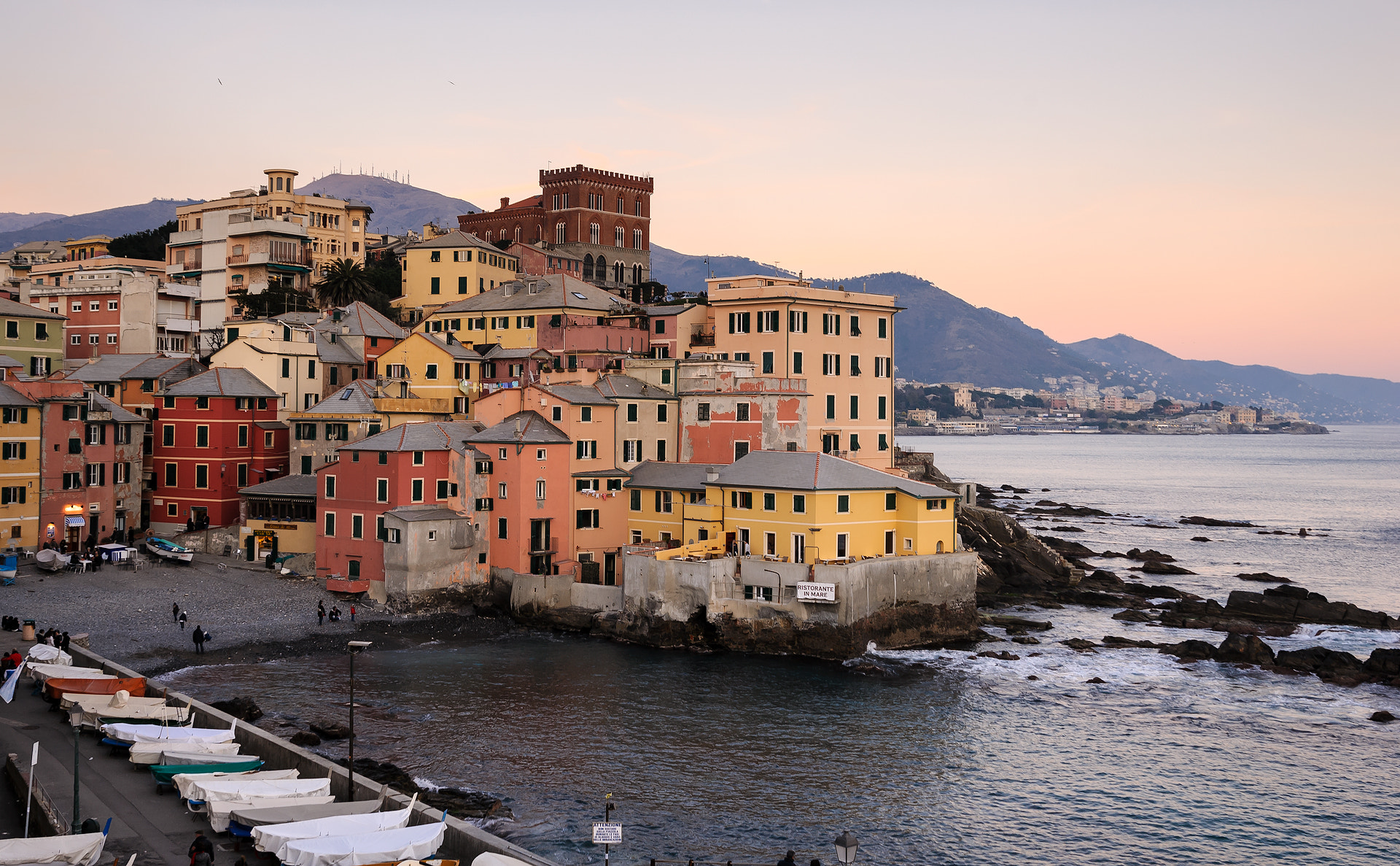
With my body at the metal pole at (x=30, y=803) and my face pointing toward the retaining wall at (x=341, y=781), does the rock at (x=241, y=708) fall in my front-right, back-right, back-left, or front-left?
front-left

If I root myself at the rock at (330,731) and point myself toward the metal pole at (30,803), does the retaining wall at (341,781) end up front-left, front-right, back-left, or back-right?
front-left

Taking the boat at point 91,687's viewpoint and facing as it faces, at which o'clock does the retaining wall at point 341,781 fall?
The retaining wall is roughly at 2 o'clock from the boat.

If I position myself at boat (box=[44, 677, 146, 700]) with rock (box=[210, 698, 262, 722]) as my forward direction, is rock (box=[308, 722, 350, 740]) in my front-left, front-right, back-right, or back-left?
front-right

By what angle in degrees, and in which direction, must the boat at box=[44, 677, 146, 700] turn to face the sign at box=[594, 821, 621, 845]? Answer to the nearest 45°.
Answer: approximately 45° to its right

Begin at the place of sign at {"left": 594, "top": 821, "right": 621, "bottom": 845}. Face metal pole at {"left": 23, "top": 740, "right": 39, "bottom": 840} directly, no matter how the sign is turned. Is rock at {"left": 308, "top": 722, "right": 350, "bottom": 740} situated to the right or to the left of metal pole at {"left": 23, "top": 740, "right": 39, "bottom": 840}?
right

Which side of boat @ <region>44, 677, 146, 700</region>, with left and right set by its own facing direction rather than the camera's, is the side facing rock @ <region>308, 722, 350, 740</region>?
front

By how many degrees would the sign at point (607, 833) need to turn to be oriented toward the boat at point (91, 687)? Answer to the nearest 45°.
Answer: approximately 135° to its right

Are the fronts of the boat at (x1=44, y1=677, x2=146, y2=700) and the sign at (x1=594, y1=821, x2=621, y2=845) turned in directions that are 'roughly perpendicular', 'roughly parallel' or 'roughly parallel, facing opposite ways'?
roughly perpendicular

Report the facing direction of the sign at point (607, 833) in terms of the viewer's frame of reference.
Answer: facing the viewer

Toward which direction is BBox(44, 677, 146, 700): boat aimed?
to the viewer's right

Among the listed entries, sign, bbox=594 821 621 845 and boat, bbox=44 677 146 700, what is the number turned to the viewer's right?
1
